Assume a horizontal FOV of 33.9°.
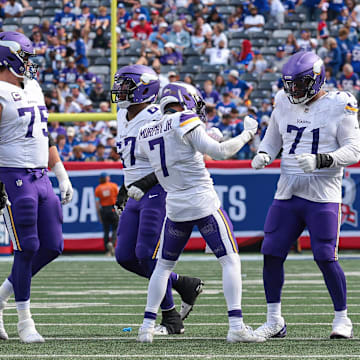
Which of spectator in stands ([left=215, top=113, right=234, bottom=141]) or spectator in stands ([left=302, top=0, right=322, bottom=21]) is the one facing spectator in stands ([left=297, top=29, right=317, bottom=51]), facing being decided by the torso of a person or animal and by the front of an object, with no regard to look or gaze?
spectator in stands ([left=302, top=0, right=322, bottom=21])

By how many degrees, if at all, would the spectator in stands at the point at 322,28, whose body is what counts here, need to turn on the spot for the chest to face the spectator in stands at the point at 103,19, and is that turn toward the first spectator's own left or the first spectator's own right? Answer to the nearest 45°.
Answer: approximately 45° to the first spectator's own right

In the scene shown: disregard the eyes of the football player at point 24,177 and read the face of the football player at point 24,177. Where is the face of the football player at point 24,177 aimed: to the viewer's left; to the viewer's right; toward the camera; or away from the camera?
to the viewer's right

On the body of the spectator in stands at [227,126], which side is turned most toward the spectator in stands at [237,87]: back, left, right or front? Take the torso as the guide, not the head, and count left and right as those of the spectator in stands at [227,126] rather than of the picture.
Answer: back

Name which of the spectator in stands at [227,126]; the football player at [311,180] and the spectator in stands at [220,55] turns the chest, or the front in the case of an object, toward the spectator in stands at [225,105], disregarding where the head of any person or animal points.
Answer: the spectator in stands at [220,55]

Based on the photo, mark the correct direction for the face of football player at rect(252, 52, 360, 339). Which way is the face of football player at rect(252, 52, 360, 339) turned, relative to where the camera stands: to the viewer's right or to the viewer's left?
to the viewer's left

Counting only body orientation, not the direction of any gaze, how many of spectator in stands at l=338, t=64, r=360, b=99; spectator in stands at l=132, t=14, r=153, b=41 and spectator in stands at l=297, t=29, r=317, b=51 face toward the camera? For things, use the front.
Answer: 3

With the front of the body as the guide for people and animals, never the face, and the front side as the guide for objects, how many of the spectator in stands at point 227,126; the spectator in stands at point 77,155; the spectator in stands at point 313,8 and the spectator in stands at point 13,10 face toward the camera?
4

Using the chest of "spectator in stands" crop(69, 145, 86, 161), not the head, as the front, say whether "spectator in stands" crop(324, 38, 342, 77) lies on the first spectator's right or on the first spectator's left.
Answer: on the first spectator's left

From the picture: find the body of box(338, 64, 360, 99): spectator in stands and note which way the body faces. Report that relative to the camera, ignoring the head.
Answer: toward the camera

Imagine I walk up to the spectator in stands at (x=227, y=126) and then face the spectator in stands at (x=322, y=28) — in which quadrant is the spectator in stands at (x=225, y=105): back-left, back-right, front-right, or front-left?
front-left

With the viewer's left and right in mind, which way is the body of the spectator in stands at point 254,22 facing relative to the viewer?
facing the viewer

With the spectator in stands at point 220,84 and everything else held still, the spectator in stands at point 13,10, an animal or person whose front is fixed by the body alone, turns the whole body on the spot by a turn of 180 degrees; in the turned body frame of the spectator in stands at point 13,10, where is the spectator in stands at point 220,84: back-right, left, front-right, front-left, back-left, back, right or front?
back-right
